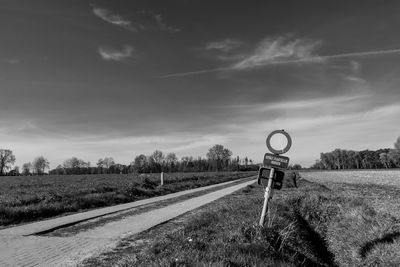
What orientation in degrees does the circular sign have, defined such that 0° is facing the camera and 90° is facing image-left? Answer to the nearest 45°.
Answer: approximately 0°

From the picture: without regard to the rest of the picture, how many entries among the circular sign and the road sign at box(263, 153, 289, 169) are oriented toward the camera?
2
